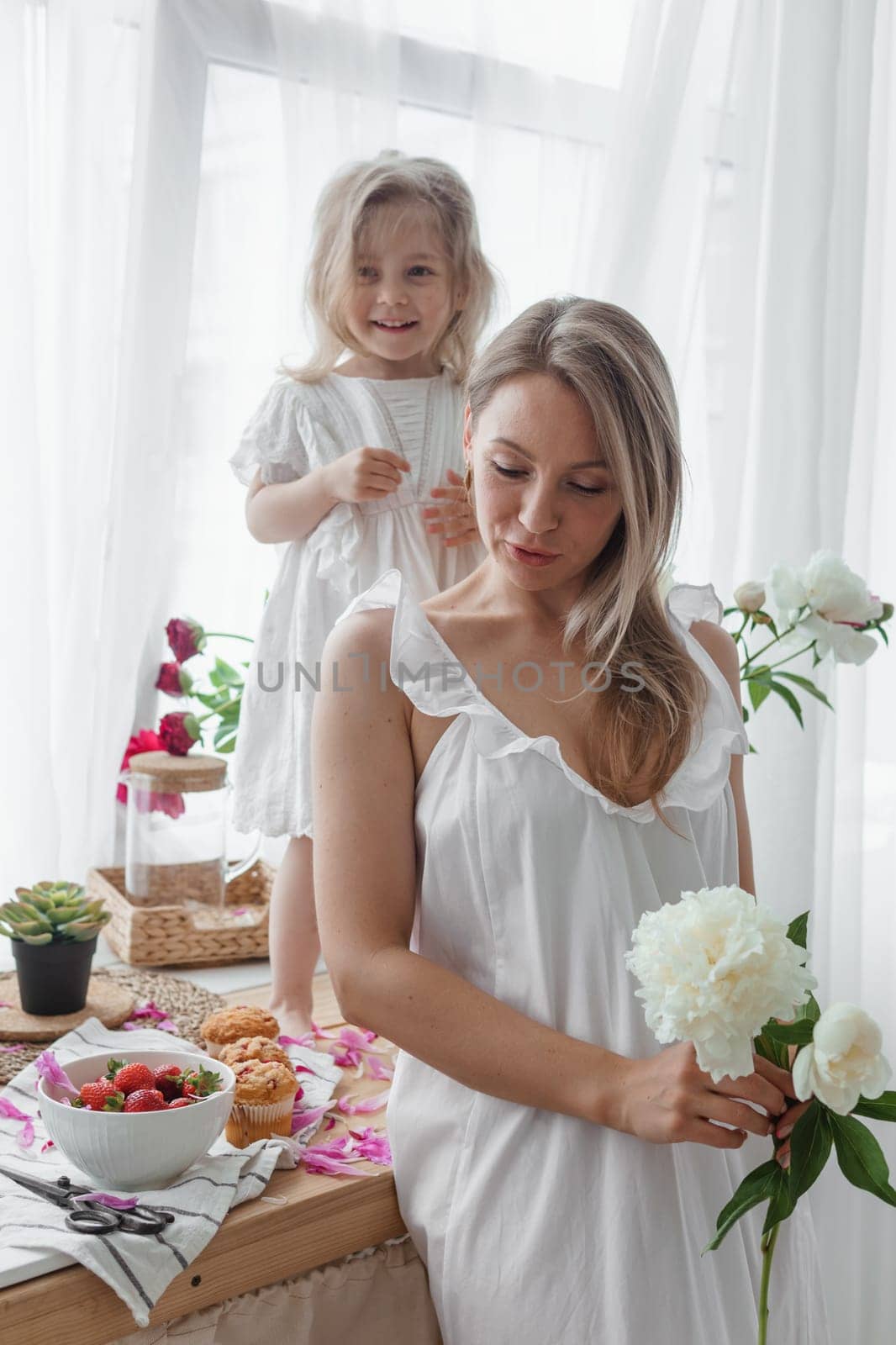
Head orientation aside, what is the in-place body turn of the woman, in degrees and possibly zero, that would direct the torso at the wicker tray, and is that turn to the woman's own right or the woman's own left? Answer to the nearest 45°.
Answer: approximately 180°

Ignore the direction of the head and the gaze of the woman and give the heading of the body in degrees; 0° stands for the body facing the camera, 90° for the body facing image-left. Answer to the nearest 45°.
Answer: approximately 315°

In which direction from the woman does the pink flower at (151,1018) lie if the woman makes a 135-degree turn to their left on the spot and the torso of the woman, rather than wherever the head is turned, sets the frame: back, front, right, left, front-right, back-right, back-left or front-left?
front-left

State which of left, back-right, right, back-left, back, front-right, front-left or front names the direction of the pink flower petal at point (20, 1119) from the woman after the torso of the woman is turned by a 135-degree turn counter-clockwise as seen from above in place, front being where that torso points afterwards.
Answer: left

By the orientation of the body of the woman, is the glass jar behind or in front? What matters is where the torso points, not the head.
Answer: behind

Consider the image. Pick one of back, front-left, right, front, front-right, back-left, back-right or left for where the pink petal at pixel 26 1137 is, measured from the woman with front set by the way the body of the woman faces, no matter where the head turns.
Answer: back-right

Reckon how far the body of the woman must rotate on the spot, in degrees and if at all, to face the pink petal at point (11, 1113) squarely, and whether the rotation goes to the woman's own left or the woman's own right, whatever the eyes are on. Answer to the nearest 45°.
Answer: approximately 135° to the woman's own right
